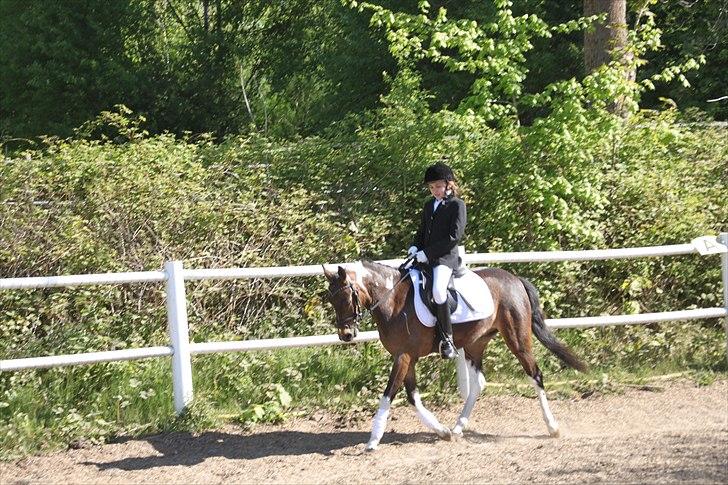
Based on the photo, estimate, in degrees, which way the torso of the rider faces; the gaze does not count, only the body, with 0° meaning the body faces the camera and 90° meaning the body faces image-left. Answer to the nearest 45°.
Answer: approximately 45°

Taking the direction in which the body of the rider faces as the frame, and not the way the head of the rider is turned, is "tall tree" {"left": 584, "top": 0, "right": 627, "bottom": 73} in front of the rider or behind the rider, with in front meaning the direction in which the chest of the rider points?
behind
